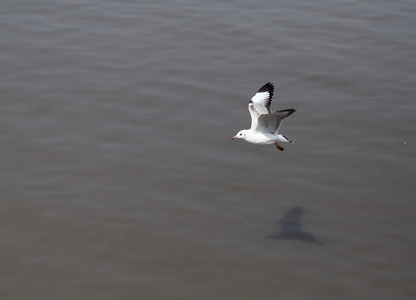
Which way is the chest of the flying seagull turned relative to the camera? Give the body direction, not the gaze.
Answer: to the viewer's left
